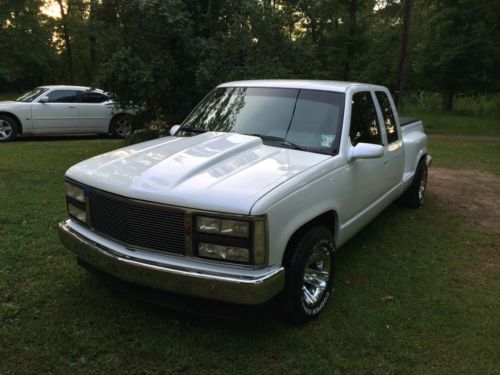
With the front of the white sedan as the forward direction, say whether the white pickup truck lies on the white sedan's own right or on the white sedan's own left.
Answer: on the white sedan's own left

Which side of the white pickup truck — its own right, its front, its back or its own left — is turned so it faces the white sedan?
right

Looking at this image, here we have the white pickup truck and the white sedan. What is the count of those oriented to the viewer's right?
0

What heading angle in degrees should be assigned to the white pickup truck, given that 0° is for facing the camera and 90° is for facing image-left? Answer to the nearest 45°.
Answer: approximately 45°

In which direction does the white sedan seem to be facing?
to the viewer's left

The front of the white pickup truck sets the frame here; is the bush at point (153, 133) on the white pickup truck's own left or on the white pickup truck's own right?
on the white pickup truck's own right
